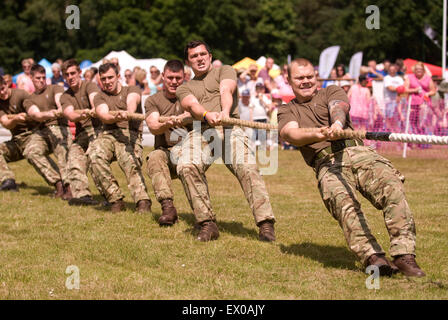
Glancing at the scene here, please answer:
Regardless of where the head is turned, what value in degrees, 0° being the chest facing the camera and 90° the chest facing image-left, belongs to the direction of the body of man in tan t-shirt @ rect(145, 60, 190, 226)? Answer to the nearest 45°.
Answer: approximately 315°

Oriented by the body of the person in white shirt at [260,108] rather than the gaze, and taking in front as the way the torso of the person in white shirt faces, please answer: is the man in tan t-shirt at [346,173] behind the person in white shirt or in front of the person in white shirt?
in front

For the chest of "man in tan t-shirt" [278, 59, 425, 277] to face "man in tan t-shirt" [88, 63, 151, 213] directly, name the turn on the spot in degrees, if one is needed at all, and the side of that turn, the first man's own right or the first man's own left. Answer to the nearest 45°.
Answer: approximately 180°

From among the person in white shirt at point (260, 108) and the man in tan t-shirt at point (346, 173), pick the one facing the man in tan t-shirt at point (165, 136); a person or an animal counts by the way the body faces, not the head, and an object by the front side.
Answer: the person in white shirt

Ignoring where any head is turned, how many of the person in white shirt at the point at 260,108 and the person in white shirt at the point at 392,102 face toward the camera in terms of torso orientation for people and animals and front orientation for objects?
2

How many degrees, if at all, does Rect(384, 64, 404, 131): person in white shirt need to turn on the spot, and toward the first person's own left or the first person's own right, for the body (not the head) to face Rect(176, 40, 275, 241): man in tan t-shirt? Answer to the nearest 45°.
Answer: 0° — they already face them

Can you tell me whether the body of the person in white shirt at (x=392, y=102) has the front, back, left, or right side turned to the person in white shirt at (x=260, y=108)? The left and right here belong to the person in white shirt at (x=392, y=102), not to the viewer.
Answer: right

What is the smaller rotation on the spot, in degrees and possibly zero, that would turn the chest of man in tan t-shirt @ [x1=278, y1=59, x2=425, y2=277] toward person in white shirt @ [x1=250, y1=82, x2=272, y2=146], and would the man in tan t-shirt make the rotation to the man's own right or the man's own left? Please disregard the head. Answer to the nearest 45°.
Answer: approximately 135° to the man's own left

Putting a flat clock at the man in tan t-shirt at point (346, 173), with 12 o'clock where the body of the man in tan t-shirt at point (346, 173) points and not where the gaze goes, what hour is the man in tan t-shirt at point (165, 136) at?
the man in tan t-shirt at point (165, 136) is roughly at 6 o'clock from the man in tan t-shirt at point (346, 173).

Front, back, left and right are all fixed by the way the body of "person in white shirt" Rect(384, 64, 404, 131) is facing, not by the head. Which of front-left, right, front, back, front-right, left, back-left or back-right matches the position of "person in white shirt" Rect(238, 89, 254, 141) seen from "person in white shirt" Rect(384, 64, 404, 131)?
right

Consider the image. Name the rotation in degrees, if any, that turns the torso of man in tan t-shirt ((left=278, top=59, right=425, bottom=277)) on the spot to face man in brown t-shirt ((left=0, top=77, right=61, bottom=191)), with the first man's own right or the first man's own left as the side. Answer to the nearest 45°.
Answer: approximately 180°

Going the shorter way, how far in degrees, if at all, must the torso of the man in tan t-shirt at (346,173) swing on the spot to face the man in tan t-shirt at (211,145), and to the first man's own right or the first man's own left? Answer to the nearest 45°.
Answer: approximately 180°
